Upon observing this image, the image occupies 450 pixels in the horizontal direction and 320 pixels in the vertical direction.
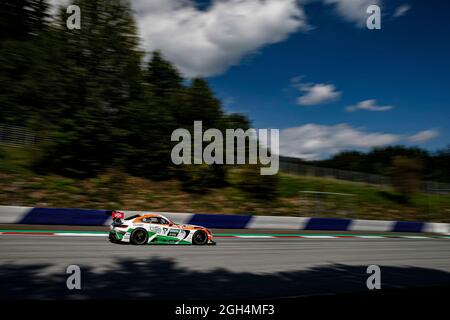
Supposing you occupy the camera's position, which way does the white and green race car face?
facing to the right of the viewer

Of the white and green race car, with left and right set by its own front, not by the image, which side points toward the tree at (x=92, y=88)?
left

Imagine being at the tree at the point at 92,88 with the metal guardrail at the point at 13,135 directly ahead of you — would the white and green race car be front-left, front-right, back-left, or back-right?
back-left

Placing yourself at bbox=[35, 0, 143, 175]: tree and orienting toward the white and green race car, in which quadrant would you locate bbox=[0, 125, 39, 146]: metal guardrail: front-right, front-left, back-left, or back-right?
back-right

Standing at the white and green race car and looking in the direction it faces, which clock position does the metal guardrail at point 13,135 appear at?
The metal guardrail is roughly at 8 o'clock from the white and green race car.
